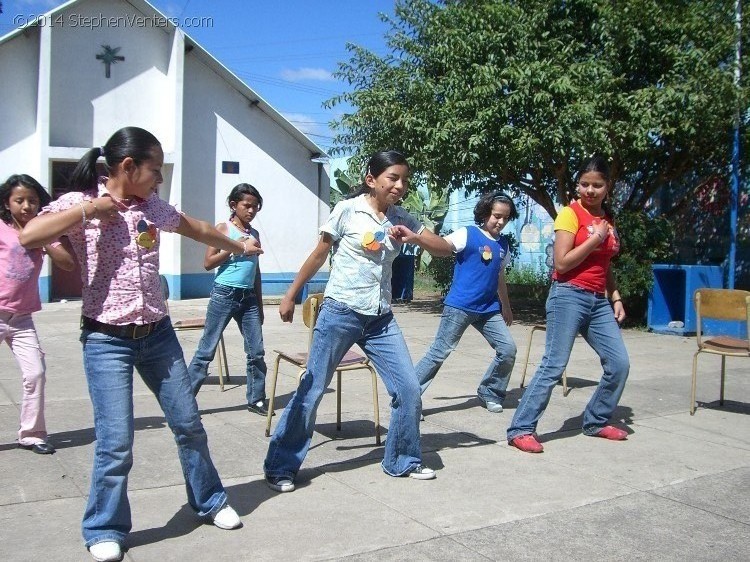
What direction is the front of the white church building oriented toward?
toward the camera

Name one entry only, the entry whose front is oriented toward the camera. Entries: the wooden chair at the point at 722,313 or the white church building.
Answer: the white church building

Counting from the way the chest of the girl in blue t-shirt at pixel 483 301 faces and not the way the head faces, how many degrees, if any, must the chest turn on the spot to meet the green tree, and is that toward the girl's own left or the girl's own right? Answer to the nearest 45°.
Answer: approximately 135° to the girl's own left

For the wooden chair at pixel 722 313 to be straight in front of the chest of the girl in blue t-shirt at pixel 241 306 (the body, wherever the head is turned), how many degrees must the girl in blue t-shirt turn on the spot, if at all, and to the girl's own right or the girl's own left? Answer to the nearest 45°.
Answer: approximately 45° to the girl's own left

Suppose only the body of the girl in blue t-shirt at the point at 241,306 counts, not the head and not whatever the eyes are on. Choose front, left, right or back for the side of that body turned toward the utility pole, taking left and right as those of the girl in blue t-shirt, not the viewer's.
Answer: left

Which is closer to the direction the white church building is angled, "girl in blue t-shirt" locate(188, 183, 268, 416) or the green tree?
the girl in blue t-shirt

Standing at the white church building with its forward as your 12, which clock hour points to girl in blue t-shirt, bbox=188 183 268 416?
The girl in blue t-shirt is roughly at 12 o'clock from the white church building.

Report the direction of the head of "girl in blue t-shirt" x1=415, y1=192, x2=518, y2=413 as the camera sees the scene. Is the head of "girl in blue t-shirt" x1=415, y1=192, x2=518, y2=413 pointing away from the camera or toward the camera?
toward the camera

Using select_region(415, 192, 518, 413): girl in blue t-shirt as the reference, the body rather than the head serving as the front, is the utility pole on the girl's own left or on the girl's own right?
on the girl's own left

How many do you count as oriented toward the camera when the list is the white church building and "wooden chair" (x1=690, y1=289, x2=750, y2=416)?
1
